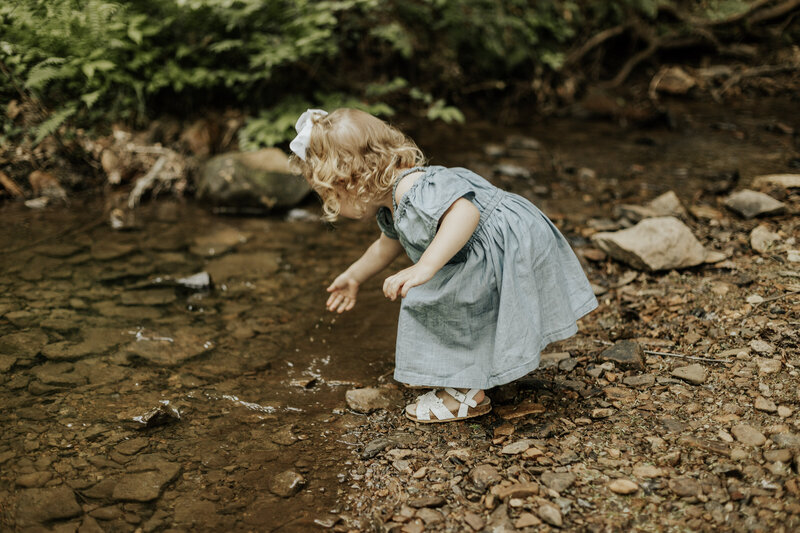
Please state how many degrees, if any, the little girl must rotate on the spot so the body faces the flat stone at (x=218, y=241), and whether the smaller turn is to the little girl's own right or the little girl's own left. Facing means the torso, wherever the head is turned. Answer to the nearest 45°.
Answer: approximately 45° to the little girl's own right

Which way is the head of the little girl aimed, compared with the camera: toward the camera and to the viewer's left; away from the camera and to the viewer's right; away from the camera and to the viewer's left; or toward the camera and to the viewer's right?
away from the camera and to the viewer's left

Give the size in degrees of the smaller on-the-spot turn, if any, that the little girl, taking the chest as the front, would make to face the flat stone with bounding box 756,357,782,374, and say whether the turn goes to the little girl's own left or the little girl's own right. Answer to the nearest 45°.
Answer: approximately 180°

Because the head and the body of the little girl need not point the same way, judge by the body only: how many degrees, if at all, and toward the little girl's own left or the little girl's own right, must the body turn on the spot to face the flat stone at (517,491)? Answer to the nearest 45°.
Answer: approximately 90° to the little girl's own left

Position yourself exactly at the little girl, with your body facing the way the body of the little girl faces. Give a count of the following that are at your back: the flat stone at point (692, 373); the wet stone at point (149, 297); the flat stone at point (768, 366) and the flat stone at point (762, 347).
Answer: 3

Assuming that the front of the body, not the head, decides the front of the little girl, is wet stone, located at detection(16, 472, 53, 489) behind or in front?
in front

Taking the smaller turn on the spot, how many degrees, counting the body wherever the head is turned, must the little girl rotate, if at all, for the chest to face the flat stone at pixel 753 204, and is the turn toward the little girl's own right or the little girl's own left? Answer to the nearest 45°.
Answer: approximately 135° to the little girl's own right

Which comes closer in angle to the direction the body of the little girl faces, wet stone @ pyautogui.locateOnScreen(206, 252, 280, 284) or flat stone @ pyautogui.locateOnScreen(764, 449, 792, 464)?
the wet stone

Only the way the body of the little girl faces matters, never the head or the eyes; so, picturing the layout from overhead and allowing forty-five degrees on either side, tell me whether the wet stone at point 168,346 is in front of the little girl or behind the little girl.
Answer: in front

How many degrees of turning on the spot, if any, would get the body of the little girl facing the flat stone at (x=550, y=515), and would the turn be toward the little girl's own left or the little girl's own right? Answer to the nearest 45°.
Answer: approximately 90° to the little girl's own left

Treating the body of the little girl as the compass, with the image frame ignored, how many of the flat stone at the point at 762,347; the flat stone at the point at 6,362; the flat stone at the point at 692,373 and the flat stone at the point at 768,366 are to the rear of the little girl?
3

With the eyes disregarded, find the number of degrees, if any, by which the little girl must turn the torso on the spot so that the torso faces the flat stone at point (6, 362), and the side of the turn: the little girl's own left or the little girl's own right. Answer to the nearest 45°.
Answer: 0° — they already face it

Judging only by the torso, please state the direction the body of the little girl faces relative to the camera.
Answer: to the viewer's left
